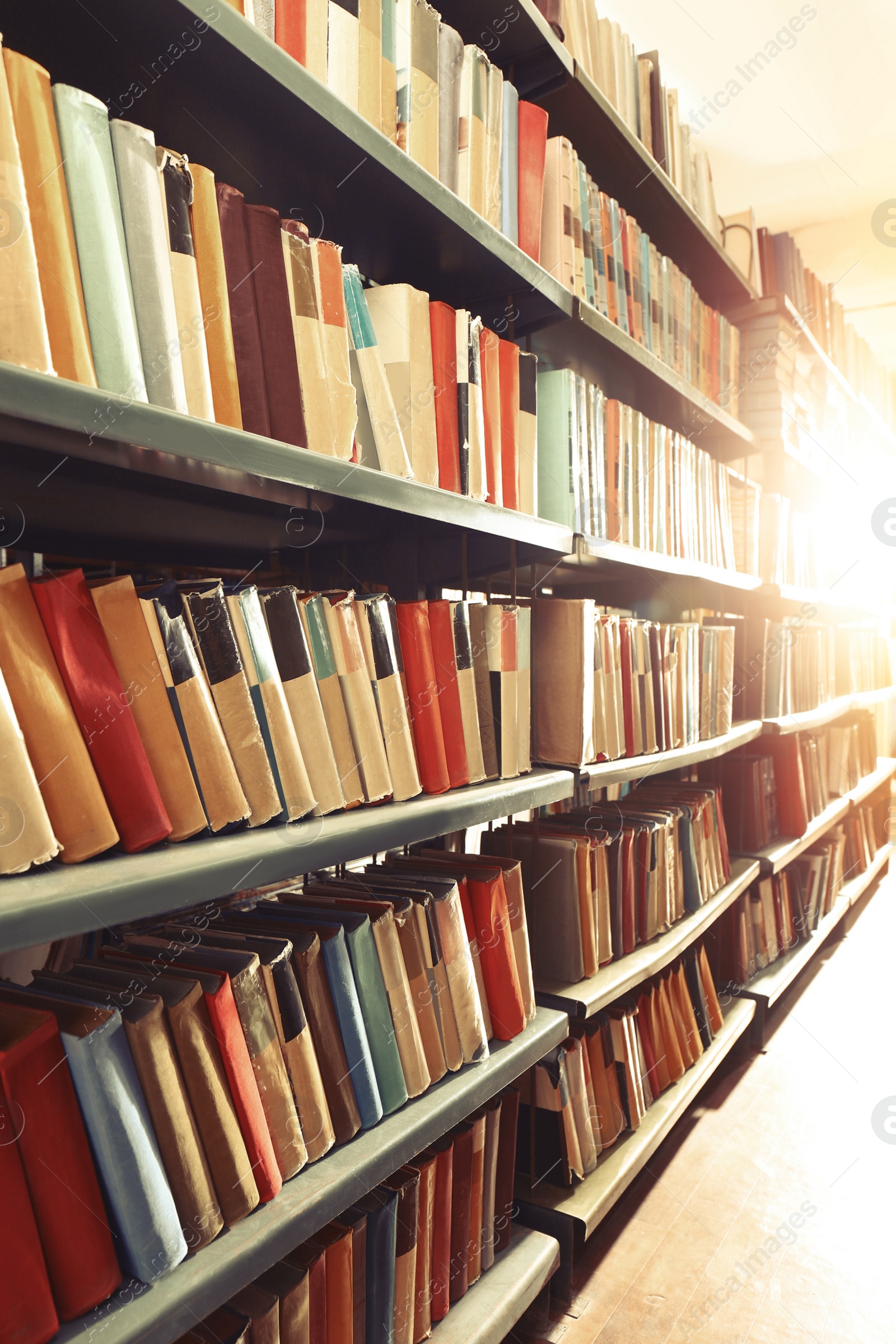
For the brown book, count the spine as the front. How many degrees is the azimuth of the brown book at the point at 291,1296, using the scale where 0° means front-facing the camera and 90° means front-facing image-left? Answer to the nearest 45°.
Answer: approximately 315°

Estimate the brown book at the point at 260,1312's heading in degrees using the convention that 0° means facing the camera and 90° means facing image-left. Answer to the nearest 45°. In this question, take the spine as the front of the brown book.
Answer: approximately 315°
